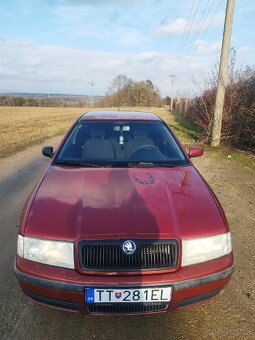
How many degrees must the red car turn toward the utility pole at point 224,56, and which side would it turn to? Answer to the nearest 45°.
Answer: approximately 180°

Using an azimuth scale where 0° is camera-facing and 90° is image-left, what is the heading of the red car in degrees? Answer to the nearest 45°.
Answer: approximately 0°
